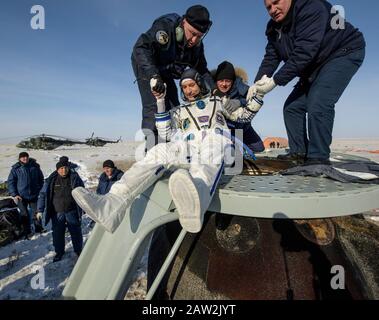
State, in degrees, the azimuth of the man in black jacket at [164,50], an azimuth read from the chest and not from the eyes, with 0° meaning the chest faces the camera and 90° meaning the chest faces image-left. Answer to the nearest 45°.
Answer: approximately 315°

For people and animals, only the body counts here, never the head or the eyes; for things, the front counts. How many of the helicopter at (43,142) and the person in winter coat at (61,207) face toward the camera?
1

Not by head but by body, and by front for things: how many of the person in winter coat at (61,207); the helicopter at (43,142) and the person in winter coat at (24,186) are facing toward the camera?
2

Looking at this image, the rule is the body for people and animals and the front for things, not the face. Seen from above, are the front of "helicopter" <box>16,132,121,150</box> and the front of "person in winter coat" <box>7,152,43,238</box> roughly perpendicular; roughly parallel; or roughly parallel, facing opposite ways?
roughly perpendicular

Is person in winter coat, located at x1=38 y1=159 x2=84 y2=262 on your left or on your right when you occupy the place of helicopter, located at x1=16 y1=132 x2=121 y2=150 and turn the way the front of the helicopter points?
on your left

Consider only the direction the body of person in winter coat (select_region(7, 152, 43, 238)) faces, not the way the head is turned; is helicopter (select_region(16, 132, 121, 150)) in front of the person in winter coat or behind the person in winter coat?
behind

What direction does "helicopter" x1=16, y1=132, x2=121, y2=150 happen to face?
to the viewer's left

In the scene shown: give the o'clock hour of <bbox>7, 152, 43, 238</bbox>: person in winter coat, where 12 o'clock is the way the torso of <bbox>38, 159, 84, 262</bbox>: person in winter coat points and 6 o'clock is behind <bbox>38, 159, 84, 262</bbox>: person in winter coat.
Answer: <bbox>7, 152, 43, 238</bbox>: person in winter coat is roughly at 5 o'clock from <bbox>38, 159, 84, 262</bbox>: person in winter coat.

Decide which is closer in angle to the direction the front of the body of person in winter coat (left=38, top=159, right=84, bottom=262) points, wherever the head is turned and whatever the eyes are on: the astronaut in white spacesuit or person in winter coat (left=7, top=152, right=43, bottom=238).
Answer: the astronaut in white spacesuit

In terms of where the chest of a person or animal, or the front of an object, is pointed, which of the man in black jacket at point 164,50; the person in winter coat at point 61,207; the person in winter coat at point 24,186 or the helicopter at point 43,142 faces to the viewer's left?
the helicopter

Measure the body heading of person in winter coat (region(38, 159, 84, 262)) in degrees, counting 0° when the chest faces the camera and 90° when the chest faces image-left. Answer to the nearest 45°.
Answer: approximately 0°
